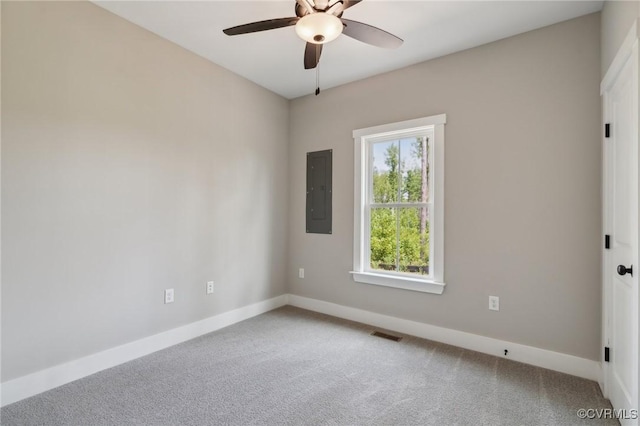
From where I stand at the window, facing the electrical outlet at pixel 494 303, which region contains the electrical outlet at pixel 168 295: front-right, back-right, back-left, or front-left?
back-right

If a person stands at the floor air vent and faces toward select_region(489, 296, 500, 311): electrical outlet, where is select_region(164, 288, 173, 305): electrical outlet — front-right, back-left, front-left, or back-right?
back-right

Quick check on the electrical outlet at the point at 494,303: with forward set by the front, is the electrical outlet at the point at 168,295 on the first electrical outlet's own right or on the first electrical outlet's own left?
on the first electrical outlet's own right

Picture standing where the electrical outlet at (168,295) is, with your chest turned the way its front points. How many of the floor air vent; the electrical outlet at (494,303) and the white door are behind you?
0

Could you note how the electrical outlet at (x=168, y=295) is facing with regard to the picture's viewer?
facing the viewer and to the right of the viewer

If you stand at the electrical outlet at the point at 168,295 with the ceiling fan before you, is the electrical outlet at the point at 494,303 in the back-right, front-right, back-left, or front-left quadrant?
front-left

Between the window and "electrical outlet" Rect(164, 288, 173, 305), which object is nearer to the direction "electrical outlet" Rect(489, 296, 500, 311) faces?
the electrical outlet

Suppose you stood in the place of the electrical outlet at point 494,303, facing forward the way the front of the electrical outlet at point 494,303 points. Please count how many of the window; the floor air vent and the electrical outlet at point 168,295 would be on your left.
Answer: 0

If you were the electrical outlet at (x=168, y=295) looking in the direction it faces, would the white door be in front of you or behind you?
in front

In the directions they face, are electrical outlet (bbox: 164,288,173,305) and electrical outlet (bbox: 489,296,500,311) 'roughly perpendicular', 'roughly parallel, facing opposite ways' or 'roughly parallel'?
roughly perpendicular

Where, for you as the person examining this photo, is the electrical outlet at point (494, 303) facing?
facing the viewer

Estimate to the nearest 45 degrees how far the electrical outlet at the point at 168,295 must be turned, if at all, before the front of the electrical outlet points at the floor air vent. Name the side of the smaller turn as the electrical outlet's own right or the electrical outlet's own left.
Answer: approximately 45° to the electrical outlet's own left

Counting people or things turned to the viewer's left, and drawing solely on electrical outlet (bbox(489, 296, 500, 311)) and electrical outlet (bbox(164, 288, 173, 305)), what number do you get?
0

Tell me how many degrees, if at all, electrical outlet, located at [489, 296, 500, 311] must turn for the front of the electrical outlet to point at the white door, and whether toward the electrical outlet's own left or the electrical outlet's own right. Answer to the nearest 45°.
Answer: approximately 45° to the electrical outlet's own left
